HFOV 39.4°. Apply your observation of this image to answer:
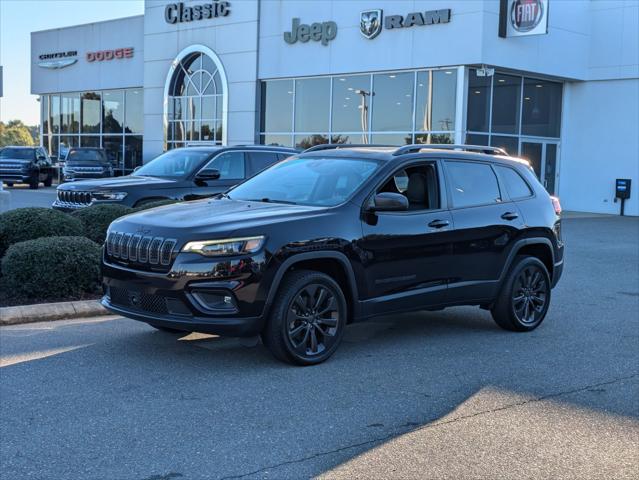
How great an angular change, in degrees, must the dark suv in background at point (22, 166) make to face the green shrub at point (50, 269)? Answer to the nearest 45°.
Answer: approximately 45° to its left

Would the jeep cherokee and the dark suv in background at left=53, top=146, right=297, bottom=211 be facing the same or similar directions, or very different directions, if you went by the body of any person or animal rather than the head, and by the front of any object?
same or similar directions

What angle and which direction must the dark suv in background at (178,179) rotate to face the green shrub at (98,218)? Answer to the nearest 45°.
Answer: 0° — it already faces it

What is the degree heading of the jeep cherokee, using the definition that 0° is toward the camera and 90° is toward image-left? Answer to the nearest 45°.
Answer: approximately 45°

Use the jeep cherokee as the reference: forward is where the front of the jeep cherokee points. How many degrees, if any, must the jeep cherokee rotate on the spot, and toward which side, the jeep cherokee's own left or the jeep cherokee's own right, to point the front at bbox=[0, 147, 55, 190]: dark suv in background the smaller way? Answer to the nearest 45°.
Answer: approximately 90° to the jeep cherokee's own right

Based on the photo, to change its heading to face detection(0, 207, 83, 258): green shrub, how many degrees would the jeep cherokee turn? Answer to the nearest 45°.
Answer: approximately 90° to its right

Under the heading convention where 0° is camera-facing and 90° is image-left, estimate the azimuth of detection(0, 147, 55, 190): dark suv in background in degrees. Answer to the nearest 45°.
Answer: approximately 45°

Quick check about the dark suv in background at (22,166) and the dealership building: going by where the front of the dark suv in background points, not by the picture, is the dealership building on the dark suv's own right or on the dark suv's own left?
on the dark suv's own left

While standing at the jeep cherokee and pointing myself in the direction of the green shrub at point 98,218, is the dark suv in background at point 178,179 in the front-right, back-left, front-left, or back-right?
front-right

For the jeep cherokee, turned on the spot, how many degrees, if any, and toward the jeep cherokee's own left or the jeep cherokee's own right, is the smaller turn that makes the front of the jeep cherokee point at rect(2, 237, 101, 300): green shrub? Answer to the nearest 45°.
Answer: approximately 90° to the jeep cherokee's own right

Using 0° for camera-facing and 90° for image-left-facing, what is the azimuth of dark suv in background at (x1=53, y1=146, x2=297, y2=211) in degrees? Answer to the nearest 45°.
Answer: approximately 45°

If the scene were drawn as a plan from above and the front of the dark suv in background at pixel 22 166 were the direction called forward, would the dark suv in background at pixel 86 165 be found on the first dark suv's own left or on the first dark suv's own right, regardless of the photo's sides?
on the first dark suv's own left

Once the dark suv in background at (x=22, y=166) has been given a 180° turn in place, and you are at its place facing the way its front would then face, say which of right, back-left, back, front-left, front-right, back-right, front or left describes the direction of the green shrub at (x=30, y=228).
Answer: back-right

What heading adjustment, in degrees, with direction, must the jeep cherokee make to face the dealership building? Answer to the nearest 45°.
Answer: approximately 135° to its right
